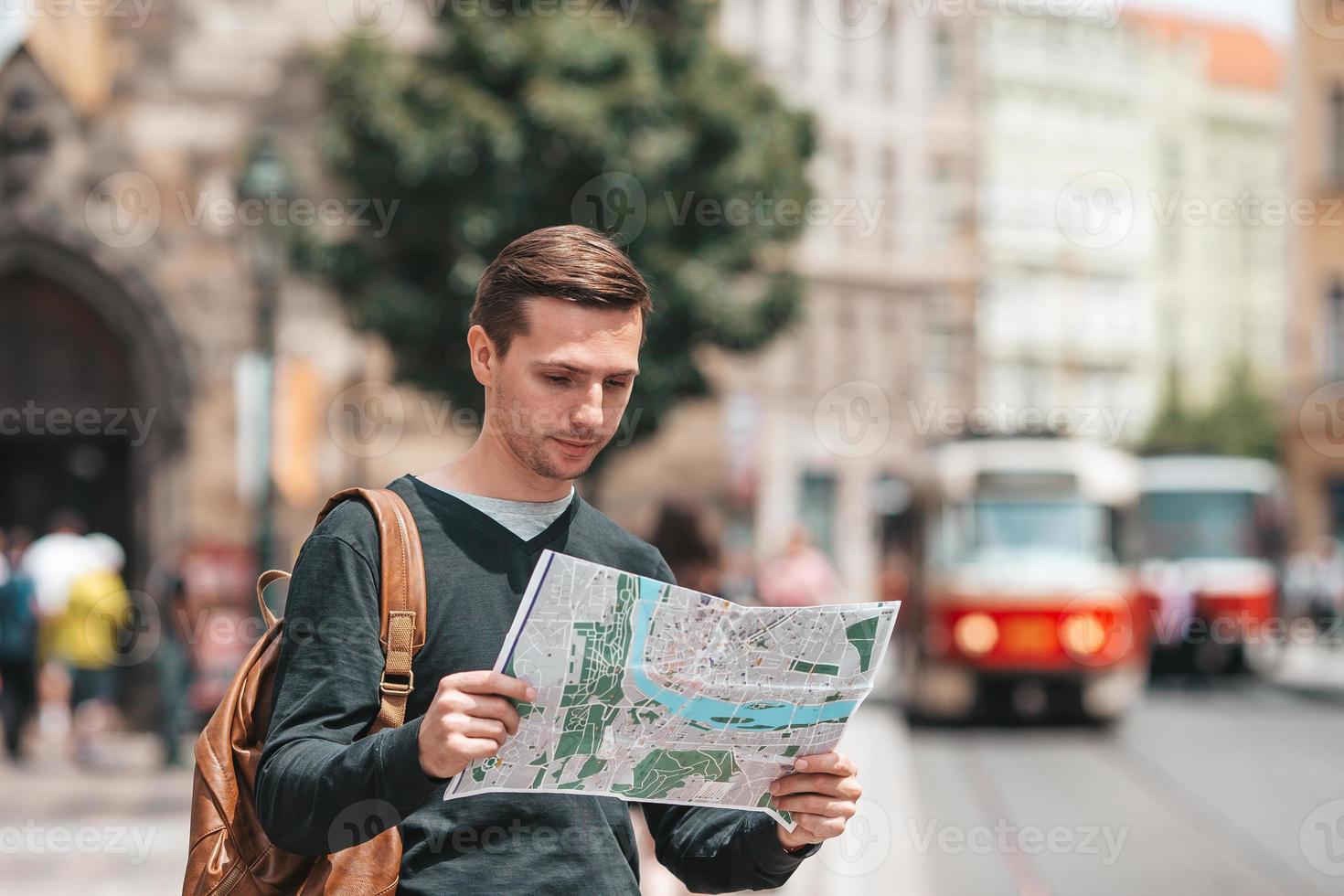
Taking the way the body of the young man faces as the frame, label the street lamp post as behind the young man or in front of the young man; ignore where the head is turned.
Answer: behind

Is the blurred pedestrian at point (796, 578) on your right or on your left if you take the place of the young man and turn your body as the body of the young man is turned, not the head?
on your left

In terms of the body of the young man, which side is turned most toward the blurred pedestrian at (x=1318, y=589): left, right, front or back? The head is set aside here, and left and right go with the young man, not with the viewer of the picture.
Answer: left

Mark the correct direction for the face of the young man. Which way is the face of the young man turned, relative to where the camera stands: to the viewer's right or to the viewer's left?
to the viewer's right

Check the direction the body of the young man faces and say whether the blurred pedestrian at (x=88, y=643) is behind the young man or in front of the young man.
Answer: behind

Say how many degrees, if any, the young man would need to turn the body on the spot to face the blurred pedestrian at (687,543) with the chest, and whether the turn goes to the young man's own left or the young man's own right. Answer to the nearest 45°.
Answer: approximately 135° to the young man's own left

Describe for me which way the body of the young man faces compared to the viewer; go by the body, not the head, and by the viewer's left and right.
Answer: facing the viewer and to the right of the viewer
